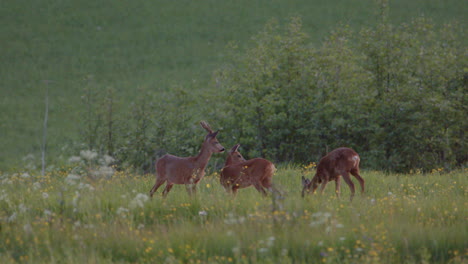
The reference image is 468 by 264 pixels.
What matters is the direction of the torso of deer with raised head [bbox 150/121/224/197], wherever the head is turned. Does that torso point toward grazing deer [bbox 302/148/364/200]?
yes

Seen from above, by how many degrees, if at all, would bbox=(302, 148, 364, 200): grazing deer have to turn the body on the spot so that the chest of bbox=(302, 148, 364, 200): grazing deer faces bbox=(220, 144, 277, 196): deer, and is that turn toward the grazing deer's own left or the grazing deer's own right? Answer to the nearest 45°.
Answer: approximately 45° to the grazing deer's own left

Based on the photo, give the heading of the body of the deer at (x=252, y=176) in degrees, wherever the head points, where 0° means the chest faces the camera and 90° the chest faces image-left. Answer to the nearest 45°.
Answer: approximately 90°

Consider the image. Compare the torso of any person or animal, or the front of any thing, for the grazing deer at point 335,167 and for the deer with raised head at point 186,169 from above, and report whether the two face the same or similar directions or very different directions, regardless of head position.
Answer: very different directions

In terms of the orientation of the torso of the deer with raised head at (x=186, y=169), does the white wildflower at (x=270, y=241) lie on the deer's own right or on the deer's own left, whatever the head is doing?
on the deer's own right

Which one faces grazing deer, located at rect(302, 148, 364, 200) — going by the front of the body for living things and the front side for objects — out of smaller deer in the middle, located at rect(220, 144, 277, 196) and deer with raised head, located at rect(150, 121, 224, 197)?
the deer with raised head

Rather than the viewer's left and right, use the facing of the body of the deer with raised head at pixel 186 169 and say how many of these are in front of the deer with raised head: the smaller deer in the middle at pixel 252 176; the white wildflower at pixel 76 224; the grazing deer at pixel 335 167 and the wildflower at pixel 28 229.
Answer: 2

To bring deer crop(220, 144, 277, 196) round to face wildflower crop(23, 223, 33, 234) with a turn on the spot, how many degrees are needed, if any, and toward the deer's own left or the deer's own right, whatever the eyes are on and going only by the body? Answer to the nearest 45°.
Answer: approximately 45° to the deer's own left

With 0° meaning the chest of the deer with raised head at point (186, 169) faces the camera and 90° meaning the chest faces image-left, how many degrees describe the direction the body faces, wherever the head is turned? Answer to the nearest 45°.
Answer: approximately 270°

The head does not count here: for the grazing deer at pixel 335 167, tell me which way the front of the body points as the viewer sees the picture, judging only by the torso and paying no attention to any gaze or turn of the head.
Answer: to the viewer's left

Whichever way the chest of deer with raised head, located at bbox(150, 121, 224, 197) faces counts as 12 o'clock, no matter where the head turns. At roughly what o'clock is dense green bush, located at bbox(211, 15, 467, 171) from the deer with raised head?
The dense green bush is roughly at 10 o'clock from the deer with raised head.

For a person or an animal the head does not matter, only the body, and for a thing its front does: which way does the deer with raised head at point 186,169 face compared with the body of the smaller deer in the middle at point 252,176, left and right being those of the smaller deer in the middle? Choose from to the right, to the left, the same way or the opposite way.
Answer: the opposite way

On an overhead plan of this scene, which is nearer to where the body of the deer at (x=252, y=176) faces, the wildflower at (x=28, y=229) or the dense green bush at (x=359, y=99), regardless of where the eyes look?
the wildflower
